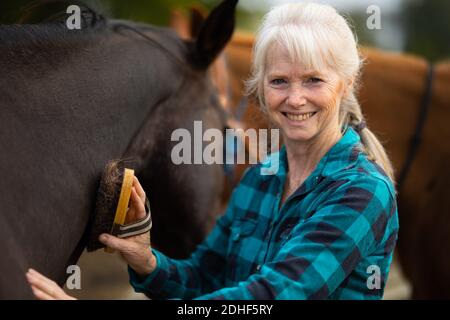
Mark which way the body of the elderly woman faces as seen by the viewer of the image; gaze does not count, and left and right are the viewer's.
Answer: facing the viewer and to the left of the viewer

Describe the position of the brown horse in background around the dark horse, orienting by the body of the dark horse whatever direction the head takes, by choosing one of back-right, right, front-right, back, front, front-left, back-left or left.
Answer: front-left

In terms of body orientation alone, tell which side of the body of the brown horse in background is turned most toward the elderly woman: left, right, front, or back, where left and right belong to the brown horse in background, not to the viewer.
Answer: left

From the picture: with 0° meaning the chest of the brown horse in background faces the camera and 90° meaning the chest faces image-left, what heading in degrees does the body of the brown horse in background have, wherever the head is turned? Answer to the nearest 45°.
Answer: approximately 90°

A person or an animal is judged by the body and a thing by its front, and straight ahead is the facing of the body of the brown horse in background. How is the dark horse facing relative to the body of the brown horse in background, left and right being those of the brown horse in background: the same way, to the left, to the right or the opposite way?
the opposite way

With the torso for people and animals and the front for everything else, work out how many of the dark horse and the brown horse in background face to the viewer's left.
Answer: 1

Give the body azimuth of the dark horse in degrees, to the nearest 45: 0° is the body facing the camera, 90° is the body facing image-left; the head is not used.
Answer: approximately 270°

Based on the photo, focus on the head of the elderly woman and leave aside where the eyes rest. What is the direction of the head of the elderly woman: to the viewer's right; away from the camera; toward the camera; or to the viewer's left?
toward the camera

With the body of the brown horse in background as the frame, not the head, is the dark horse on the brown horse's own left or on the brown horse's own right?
on the brown horse's own left
